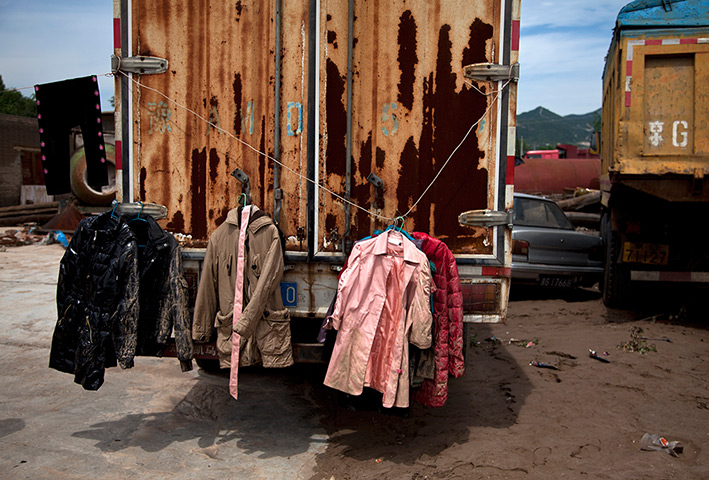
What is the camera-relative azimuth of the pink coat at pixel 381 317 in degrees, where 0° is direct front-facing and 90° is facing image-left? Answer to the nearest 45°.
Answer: approximately 0°

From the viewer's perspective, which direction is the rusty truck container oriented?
away from the camera

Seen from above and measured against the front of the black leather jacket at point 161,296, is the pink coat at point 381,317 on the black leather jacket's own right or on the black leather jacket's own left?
on the black leather jacket's own left

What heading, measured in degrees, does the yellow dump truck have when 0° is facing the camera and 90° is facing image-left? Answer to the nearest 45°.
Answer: approximately 180°

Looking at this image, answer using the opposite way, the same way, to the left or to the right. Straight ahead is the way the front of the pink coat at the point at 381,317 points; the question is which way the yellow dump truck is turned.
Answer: the opposite way

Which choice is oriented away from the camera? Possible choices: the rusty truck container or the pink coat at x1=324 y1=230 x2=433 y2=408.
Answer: the rusty truck container

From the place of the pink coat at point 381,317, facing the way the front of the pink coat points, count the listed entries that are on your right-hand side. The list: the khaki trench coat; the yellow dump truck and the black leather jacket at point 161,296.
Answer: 2

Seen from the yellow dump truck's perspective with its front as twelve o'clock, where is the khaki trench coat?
The khaki trench coat is roughly at 7 o'clock from the yellow dump truck.

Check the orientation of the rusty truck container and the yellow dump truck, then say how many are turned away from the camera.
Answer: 2
